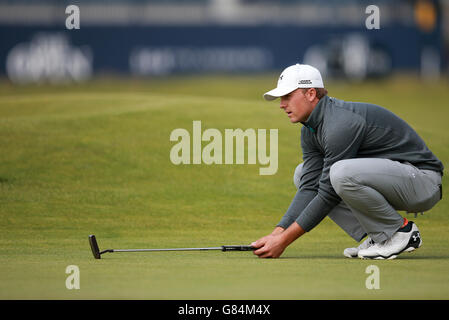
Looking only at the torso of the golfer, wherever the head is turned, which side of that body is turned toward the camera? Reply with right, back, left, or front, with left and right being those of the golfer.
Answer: left
